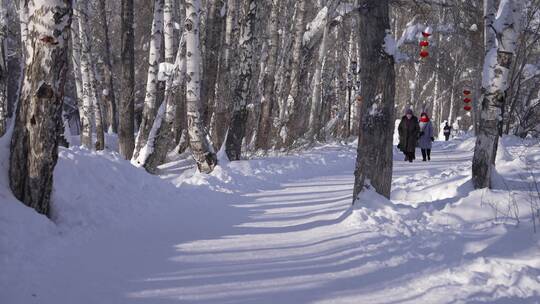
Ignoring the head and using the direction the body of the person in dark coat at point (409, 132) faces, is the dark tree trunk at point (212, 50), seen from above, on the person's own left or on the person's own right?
on the person's own right

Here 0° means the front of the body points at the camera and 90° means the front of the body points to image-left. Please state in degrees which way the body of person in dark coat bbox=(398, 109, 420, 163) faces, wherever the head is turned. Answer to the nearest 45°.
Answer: approximately 0°

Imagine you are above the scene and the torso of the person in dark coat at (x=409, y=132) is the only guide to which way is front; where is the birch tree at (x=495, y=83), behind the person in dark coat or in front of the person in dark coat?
in front

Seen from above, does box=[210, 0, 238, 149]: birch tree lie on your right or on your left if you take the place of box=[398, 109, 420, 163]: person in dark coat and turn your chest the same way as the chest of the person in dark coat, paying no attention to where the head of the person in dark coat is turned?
on your right

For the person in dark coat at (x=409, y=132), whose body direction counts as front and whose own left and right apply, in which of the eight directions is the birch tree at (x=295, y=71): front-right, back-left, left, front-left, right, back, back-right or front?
right

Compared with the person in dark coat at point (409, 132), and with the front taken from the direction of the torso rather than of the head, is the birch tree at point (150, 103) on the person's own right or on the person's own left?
on the person's own right

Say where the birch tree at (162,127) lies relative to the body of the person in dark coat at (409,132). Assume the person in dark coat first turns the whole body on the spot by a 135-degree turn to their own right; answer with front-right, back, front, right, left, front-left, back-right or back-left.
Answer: left

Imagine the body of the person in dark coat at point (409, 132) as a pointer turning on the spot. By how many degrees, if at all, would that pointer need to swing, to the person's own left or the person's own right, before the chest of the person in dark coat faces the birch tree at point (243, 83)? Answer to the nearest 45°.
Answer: approximately 45° to the person's own right

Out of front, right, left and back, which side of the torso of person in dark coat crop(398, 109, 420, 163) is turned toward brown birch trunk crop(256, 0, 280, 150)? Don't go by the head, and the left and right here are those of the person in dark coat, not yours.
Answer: right

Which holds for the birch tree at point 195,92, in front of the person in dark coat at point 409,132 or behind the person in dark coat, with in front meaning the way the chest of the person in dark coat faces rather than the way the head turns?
in front

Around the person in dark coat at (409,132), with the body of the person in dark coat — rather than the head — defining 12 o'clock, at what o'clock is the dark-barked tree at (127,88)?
The dark-barked tree is roughly at 2 o'clock from the person in dark coat.
